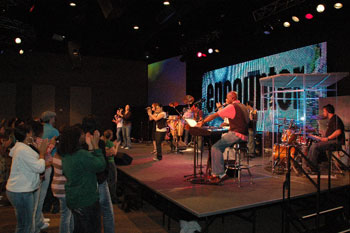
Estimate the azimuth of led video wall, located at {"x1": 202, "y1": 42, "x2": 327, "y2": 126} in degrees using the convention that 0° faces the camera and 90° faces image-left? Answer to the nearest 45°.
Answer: approximately 45°

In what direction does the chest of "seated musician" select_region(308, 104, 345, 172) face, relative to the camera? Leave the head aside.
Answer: to the viewer's left

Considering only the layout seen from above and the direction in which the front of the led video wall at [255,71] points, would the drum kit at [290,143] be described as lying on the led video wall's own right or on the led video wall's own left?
on the led video wall's own left

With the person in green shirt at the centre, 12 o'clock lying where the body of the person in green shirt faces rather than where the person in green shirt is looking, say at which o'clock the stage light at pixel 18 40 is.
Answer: The stage light is roughly at 10 o'clock from the person in green shirt.

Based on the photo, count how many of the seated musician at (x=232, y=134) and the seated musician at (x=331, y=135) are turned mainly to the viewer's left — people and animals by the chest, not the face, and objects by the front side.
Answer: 2

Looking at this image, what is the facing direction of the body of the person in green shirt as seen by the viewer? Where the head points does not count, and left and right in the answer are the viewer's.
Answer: facing away from the viewer and to the right of the viewer

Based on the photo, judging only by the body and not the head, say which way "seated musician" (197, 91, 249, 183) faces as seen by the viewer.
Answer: to the viewer's left

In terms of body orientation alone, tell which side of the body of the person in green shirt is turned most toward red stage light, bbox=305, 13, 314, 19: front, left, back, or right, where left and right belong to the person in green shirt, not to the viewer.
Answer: front

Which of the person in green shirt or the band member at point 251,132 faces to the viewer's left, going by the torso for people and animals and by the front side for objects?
the band member

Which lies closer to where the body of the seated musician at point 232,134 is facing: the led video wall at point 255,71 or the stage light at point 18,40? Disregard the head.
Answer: the stage light
